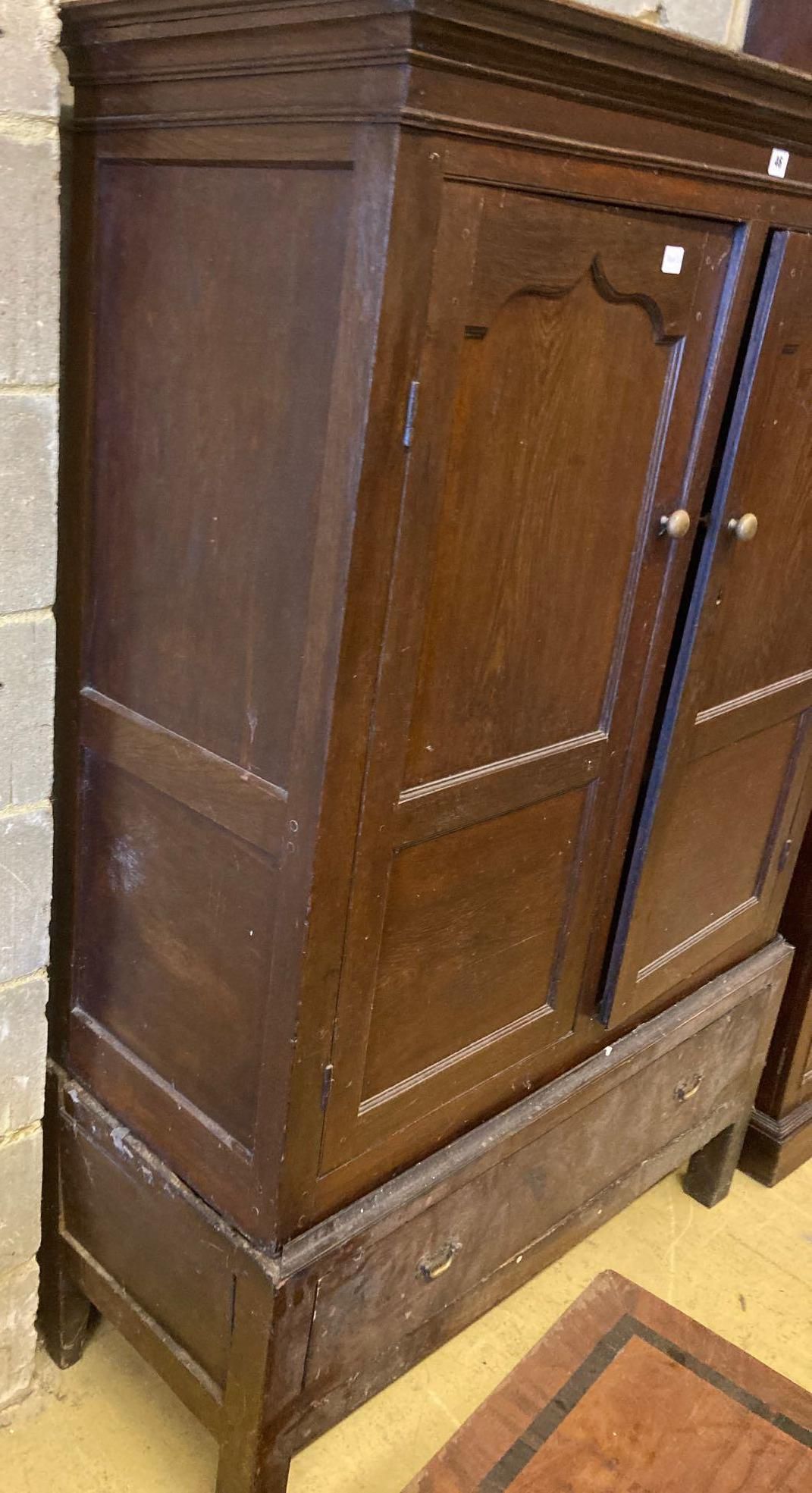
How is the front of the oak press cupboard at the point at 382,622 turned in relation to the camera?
facing the viewer and to the right of the viewer

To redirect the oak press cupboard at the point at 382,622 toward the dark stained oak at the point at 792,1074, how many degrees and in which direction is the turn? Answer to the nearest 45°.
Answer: approximately 90° to its left
